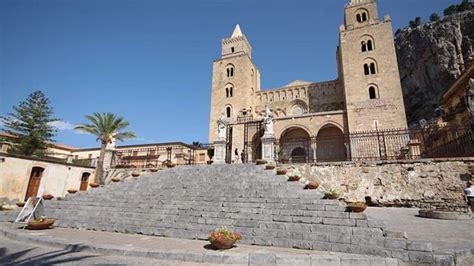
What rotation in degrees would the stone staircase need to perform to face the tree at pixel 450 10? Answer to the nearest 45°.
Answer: approximately 135° to its left

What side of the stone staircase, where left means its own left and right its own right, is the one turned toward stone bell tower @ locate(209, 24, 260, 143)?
back

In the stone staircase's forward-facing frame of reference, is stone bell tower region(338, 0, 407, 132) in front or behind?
behind

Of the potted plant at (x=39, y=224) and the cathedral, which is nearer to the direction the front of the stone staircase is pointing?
the potted plant

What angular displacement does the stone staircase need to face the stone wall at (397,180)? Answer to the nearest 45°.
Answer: approximately 135° to its left

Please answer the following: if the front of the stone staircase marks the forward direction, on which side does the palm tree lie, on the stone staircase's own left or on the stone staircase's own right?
on the stone staircase's own right

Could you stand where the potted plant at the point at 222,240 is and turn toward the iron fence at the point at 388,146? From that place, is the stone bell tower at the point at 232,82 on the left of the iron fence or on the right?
left

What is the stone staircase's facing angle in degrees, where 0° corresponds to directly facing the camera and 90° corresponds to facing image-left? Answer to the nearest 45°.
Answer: approximately 0°

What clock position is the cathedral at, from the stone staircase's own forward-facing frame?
The cathedral is roughly at 7 o'clock from the stone staircase.

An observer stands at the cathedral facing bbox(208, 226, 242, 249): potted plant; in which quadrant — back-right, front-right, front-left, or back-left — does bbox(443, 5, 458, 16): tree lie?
back-left
